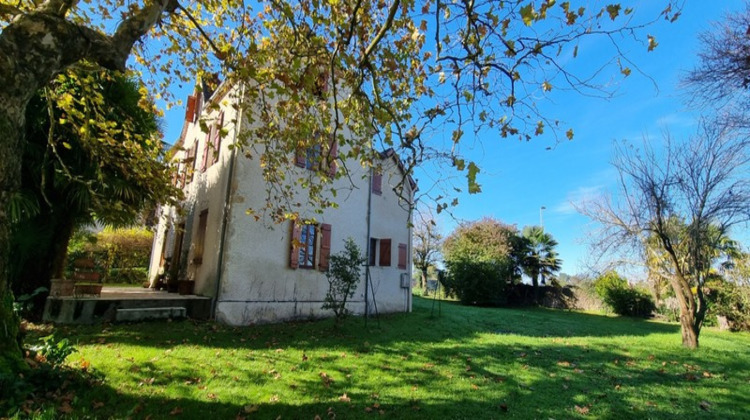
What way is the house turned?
to the viewer's left

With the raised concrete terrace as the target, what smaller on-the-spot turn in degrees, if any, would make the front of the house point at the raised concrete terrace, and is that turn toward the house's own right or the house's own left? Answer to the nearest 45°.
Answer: approximately 45° to the house's own left

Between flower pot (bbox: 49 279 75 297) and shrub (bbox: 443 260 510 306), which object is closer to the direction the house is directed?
the flower pot

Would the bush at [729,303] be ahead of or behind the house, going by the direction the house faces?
behind

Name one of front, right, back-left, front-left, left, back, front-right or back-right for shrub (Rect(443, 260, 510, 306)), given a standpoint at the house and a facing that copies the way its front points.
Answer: back-right

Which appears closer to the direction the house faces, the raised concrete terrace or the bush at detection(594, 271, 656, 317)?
the raised concrete terrace
